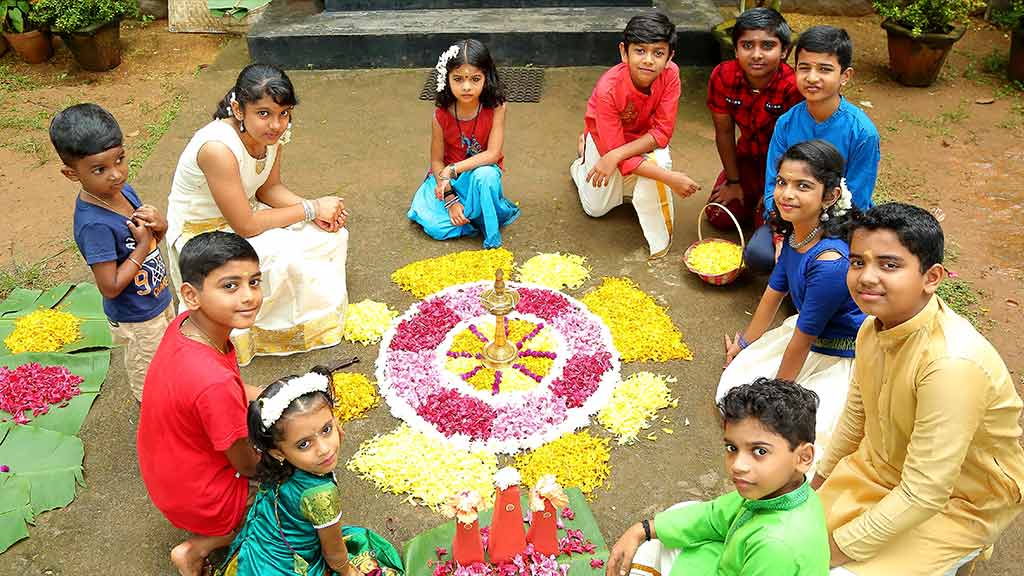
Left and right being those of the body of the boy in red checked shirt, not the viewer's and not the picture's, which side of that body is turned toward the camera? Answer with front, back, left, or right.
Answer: front

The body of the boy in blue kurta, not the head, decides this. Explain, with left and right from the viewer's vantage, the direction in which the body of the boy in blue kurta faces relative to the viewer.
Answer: facing the viewer and to the left of the viewer

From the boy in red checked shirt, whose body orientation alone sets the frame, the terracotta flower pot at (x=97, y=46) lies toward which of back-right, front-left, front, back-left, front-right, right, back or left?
right

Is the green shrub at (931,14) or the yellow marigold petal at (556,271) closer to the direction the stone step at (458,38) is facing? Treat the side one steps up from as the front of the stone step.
the yellow marigold petal

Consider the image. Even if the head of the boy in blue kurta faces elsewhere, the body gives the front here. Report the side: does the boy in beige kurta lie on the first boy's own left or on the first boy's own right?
on the first boy's own left

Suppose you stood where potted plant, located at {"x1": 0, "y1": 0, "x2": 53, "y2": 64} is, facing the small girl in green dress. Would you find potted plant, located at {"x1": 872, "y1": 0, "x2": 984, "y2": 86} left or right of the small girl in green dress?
left

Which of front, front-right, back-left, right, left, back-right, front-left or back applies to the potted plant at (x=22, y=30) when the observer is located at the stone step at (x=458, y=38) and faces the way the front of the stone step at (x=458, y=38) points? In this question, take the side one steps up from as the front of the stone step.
right

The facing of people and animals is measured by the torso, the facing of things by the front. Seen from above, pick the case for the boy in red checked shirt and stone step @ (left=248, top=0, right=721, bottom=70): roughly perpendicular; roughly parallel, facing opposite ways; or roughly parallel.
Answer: roughly parallel

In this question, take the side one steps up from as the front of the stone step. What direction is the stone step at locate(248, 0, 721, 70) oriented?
toward the camera

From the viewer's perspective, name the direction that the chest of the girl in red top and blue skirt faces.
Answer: toward the camera

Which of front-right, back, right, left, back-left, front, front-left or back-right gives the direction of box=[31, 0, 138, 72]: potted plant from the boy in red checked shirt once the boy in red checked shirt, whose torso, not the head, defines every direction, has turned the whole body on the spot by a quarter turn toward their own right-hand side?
front

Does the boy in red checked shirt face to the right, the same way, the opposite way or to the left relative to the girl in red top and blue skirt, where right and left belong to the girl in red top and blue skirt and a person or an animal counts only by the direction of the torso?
the same way

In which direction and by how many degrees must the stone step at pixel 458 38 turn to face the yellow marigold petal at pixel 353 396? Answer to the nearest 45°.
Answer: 0° — it already faces it

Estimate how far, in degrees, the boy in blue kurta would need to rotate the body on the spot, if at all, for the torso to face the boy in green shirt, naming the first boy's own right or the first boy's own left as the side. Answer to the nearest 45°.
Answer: approximately 45° to the first boy's own left

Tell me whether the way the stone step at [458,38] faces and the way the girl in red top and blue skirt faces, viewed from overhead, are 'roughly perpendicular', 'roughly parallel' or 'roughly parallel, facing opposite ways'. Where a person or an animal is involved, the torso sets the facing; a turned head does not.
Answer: roughly parallel

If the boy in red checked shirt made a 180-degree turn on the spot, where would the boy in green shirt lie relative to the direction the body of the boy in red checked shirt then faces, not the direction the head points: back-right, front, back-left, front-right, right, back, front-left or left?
back
